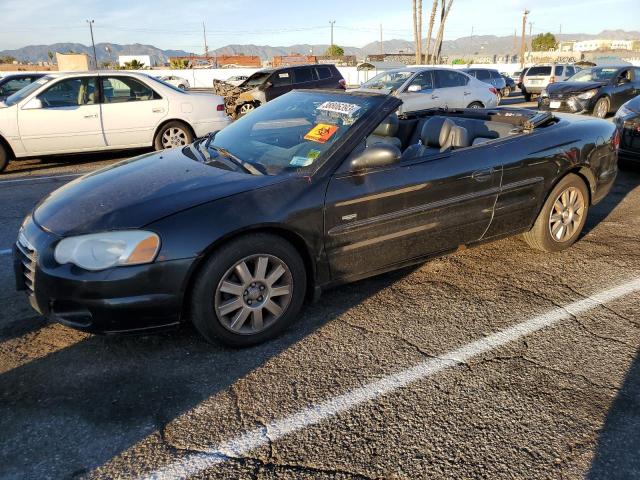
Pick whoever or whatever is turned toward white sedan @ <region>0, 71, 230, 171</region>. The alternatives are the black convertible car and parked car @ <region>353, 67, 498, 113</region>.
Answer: the parked car

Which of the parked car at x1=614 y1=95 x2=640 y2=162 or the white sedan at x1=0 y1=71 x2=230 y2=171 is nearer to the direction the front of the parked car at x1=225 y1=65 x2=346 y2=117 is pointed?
the white sedan

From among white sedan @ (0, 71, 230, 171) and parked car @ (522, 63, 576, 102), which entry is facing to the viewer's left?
the white sedan

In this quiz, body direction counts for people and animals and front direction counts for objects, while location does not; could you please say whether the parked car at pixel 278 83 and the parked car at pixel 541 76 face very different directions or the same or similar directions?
very different directions

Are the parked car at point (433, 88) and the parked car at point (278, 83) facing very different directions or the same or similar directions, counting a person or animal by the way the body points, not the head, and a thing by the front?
same or similar directions

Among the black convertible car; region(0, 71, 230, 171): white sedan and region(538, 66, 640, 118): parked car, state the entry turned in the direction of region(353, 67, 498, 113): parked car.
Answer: region(538, 66, 640, 118): parked car

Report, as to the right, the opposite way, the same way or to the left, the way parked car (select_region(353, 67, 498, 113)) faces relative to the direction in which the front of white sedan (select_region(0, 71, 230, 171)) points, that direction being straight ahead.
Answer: the same way

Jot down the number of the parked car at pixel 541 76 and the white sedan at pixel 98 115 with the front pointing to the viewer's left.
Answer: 1

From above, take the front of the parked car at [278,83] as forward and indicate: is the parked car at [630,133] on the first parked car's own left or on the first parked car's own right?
on the first parked car's own left

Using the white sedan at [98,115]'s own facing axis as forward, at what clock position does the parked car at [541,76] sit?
The parked car is roughly at 5 o'clock from the white sedan.

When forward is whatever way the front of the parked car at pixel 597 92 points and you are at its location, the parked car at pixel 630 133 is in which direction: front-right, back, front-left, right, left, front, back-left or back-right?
front-left

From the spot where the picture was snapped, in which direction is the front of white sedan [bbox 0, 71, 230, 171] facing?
facing to the left of the viewer

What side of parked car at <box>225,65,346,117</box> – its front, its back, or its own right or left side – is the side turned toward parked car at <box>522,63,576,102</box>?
back

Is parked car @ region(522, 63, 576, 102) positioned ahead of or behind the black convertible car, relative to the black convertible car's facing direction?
behind

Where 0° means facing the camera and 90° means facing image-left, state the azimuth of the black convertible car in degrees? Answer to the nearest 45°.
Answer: approximately 45°

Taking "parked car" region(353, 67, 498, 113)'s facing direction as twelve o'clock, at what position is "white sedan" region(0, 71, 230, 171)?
The white sedan is roughly at 12 o'clock from the parked car.

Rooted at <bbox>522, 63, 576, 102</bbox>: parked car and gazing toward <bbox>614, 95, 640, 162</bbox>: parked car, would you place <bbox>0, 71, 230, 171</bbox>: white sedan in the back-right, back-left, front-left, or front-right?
front-right

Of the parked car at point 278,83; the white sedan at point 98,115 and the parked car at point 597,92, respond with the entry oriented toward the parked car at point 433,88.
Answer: the parked car at point 597,92

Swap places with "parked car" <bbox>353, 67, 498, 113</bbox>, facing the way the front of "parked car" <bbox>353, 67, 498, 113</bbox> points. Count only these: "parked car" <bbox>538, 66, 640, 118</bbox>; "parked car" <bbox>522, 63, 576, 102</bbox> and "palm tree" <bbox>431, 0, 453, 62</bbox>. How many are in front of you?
0
